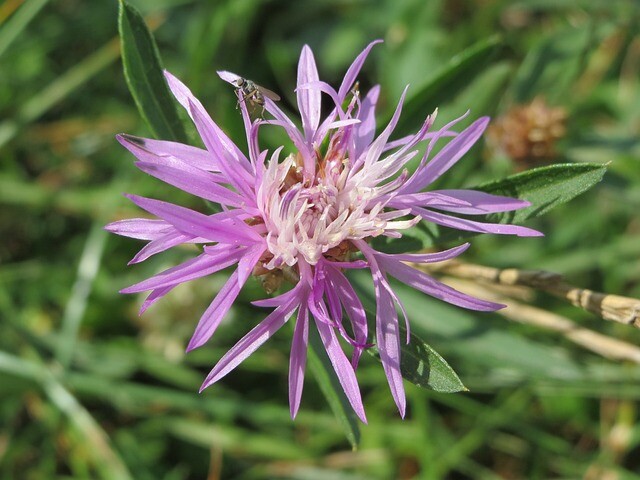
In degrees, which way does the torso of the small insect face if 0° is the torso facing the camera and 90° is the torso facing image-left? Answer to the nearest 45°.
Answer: approximately 90°

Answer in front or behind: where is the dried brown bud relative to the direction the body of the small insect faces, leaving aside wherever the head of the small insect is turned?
behind

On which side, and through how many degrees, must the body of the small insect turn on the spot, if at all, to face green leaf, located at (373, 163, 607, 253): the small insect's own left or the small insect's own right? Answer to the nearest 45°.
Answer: approximately 180°
